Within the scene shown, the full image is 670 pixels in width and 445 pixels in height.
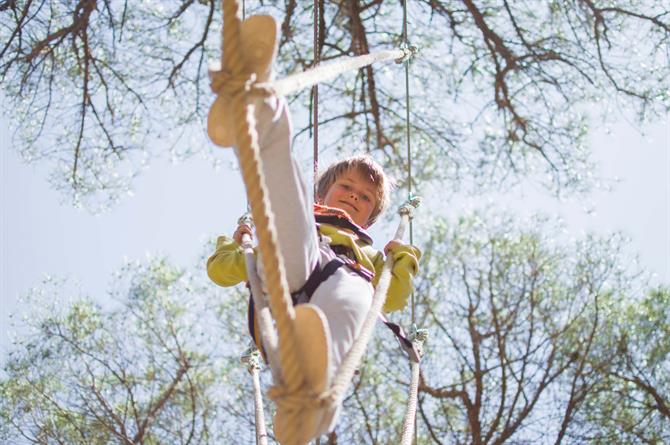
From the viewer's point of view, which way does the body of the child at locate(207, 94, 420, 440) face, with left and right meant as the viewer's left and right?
facing the viewer

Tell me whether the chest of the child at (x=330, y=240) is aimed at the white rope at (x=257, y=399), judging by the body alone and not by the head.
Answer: no

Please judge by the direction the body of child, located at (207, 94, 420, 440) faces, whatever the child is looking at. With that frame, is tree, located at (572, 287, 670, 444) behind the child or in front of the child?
behind
